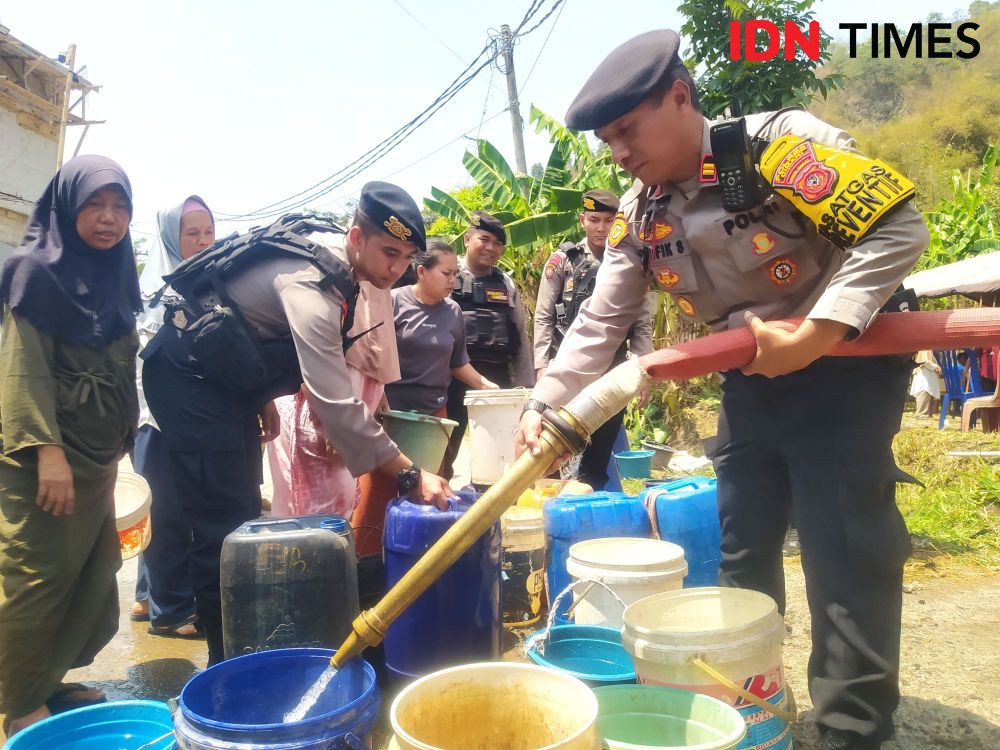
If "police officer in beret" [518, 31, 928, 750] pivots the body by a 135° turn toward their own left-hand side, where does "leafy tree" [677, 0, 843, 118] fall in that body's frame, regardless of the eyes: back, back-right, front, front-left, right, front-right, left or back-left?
left

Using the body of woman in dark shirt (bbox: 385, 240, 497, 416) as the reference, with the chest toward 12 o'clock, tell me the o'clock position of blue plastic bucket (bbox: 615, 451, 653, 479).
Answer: The blue plastic bucket is roughly at 9 o'clock from the woman in dark shirt.

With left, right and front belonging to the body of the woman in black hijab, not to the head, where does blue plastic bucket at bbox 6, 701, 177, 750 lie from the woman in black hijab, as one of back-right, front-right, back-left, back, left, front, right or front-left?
front-right

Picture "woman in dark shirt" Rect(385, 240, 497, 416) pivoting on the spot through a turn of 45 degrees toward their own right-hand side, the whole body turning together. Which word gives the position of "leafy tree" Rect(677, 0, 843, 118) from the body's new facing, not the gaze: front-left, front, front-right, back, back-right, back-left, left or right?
back-left

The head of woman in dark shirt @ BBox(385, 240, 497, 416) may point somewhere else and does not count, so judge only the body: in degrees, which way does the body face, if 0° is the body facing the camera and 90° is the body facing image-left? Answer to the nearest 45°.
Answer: approximately 315°

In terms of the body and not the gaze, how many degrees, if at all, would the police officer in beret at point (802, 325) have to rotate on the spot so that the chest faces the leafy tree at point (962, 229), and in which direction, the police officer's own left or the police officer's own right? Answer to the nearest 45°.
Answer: approximately 135° to the police officer's own right

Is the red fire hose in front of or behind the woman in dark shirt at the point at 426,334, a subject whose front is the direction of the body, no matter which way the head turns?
in front

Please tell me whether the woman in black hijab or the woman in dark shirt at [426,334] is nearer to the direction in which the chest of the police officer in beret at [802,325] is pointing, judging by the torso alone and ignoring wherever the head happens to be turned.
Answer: the woman in black hijab

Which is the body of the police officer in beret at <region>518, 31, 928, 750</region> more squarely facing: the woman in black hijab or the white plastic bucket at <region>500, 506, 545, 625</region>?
the woman in black hijab

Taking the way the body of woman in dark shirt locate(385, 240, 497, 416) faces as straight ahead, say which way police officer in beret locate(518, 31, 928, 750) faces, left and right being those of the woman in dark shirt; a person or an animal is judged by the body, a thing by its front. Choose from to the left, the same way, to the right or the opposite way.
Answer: to the right

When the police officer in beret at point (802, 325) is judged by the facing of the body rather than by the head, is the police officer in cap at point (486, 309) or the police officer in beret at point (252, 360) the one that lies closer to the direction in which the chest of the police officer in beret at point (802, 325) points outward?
the police officer in beret

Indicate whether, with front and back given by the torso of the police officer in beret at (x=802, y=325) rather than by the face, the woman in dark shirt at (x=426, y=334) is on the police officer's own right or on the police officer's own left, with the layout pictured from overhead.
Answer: on the police officer's own right

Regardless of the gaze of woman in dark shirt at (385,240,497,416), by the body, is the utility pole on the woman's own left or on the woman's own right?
on the woman's own left

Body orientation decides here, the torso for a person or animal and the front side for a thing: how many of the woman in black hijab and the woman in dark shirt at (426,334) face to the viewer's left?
0

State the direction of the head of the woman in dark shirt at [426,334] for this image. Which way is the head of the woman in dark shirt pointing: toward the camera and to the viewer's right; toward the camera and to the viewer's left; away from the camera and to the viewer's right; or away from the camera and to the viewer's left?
toward the camera and to the viewer's right
